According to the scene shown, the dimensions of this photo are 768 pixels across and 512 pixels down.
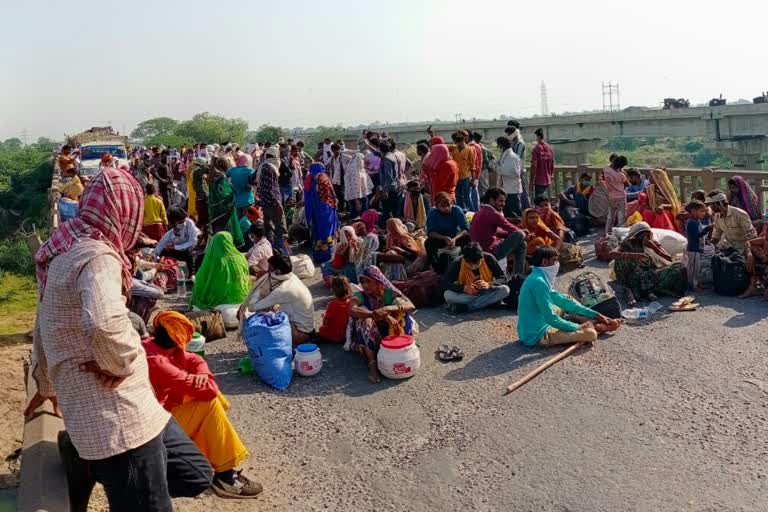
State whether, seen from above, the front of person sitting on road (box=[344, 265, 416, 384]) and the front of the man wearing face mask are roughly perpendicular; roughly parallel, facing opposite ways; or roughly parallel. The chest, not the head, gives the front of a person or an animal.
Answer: roughly perpendicular

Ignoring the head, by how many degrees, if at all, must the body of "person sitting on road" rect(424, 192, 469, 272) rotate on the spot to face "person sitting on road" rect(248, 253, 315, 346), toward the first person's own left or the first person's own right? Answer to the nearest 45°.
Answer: approximately 45° to the first person's own right

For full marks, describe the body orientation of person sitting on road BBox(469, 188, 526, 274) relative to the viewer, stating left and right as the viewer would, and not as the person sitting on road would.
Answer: facing to the right of the viewer

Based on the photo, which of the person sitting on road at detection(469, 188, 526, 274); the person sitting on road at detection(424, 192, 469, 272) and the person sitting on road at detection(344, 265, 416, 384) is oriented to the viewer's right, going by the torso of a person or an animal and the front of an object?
the person sitting on road at detection(469, 188, 526, 274)

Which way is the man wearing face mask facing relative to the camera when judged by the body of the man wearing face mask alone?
to the viewer's right

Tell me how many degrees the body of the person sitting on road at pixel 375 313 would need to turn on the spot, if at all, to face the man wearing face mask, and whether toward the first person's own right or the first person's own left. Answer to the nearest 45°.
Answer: approximately 90° to the first person's own left

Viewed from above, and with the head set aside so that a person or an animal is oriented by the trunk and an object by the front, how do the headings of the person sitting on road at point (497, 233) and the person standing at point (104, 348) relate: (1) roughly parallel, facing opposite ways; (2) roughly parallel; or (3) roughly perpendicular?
roughly perpendicular

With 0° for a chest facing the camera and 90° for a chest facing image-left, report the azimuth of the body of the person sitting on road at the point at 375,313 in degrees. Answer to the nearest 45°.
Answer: approximately 0°

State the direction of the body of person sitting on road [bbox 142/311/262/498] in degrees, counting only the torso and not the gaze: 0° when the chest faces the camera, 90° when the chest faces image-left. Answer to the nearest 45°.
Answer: approximately 315°
